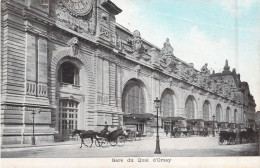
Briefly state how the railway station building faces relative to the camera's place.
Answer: facing the viewer and to the right of the viewer

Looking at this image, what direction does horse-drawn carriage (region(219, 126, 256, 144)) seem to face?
to the viewer's left

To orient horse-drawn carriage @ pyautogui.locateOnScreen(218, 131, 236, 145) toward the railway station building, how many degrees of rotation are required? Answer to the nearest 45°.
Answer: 0° — it already faces it

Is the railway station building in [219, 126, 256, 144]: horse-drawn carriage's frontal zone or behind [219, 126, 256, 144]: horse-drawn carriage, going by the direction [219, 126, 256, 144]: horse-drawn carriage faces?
frontal zone

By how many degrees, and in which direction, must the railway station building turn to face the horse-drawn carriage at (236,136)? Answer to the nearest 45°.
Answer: approximately 45° to its left

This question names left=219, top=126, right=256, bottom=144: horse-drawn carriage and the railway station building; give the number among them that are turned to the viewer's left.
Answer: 1
